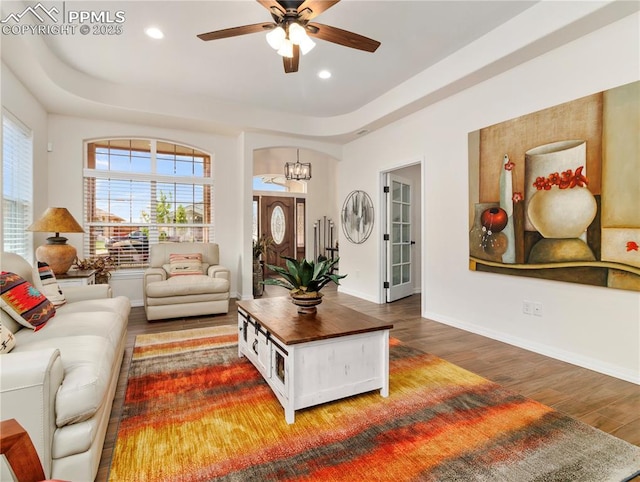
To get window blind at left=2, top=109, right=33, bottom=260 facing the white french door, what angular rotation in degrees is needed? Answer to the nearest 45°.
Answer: approximately 45° to its left

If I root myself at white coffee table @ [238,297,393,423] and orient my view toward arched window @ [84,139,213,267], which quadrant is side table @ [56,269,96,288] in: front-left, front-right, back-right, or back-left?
front-left

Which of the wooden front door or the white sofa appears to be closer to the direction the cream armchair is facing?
the white sofa

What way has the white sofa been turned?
to the viewer's right

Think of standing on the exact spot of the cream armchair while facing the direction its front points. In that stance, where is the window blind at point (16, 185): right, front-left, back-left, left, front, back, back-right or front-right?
right

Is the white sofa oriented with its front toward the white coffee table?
yes

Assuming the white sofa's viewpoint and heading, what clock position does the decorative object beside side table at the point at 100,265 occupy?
The decorative object beside side table is roughly at 9 o'clock from the white sofa.

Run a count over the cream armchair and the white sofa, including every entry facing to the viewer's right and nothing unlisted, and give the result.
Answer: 1

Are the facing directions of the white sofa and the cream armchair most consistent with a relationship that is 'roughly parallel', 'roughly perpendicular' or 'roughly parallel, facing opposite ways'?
roughly perpendicular

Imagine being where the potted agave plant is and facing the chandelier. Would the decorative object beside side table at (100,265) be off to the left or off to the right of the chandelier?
left

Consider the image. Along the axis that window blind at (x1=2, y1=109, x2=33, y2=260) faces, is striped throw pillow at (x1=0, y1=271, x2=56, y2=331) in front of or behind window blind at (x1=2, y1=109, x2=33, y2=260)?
in front

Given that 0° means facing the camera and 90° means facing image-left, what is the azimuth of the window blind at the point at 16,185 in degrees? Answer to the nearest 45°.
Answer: approximately 315°

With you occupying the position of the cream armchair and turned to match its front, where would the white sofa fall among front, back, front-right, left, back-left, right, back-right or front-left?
front

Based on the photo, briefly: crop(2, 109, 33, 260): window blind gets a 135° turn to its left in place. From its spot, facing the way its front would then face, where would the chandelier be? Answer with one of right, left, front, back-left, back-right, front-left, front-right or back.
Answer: right

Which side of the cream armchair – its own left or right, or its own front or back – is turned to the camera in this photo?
front

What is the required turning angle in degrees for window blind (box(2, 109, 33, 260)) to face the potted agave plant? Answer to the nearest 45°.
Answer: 0° — it already faces it

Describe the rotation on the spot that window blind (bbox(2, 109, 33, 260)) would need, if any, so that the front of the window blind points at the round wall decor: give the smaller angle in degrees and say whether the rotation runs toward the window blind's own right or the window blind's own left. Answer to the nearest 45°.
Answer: approximately 45° to the window blind's own left
